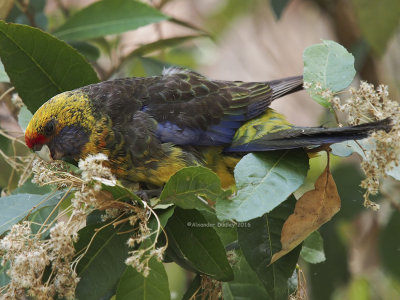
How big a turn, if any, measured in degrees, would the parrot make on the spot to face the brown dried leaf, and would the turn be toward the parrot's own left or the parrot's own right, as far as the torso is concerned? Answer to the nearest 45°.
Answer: approximately 135° to the parrot's own left

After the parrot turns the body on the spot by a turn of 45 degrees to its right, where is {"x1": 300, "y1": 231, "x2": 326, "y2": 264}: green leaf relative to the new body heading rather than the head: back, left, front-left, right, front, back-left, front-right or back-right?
back

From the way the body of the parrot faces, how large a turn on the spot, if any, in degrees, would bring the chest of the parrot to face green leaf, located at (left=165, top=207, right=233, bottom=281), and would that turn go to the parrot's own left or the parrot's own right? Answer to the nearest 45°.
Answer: approximately 90° to the parrot's own left

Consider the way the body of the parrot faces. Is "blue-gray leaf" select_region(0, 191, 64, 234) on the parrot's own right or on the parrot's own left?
on the parrot's own left

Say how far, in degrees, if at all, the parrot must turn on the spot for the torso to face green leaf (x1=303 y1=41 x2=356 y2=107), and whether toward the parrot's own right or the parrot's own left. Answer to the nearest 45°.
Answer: approximately 180°

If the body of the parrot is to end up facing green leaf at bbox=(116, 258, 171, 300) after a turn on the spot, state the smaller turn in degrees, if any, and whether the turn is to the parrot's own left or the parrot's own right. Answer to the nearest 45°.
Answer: approximately 90° to the parrot's own left

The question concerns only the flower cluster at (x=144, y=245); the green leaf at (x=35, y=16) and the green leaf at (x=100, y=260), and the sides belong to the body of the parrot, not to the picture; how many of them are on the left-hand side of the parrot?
2

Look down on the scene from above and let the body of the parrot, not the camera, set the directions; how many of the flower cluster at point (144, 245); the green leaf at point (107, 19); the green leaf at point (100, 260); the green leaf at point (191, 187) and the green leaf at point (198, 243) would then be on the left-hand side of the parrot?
4

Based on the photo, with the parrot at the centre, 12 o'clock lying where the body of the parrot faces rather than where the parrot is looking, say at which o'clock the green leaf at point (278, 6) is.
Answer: The green leaf is roughly at 4 o'clock from the parrot.

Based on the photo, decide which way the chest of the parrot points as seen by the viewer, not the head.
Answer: to the viewer's left

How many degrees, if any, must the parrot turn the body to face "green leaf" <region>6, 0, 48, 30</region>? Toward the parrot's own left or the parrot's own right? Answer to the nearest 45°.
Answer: approximately 45° to the parrot's own right

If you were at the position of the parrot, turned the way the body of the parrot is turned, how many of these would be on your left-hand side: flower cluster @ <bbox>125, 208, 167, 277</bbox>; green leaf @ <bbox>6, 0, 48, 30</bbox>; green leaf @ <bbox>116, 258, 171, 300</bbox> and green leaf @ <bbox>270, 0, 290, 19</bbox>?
2
